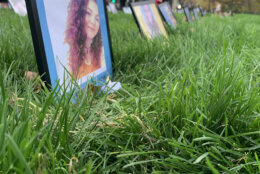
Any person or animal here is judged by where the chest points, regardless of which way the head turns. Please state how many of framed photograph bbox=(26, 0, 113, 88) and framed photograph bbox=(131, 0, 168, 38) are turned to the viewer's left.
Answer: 0

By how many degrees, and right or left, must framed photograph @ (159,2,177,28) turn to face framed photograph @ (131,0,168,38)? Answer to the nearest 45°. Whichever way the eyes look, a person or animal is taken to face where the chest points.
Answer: approximately 45° to its right

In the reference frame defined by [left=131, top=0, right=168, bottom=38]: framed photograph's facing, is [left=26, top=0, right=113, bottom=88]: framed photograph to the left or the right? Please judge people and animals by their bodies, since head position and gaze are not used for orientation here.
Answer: on its right

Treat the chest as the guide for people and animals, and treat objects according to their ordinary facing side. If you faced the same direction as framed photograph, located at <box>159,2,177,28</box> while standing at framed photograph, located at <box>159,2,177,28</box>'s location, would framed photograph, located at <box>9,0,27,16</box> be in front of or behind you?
behind

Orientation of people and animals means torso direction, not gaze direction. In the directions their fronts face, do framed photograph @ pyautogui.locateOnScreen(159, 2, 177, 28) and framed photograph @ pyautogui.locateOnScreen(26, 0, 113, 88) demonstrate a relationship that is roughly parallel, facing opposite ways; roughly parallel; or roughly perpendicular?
roughly parallel

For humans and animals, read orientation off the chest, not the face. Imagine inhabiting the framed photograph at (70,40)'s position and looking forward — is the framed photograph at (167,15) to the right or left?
on its left

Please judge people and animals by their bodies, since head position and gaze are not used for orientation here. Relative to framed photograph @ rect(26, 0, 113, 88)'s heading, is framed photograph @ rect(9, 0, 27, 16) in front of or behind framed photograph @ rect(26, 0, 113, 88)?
behind

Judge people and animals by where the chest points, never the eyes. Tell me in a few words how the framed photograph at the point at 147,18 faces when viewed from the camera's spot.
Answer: facing the viewer and to the right of the viewer

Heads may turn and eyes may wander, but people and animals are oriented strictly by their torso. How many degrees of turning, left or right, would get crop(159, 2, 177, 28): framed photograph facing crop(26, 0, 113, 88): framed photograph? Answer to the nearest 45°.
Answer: approximately 45° to its right

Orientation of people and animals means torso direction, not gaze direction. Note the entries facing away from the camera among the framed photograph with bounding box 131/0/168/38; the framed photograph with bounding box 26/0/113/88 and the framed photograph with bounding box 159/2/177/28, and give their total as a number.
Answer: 0
